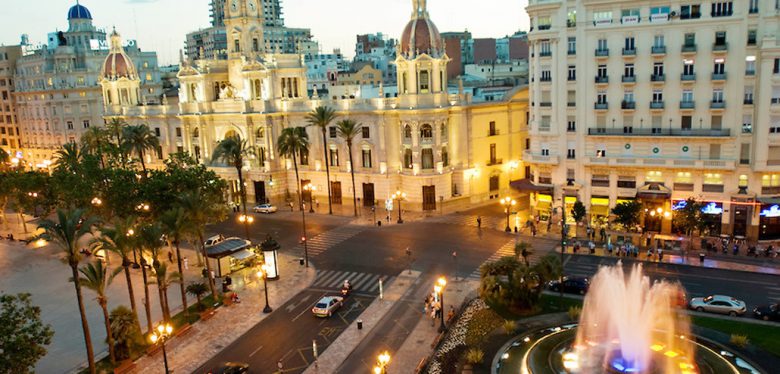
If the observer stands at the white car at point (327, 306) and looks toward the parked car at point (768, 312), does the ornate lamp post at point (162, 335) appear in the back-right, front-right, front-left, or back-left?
back-right

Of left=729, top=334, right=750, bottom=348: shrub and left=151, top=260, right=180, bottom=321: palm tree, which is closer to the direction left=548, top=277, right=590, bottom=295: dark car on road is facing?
the palm tree

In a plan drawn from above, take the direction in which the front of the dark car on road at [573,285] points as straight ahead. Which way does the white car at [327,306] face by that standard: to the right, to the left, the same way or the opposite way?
to the right

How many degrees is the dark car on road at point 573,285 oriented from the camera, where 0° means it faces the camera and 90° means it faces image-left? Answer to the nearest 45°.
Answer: approximately 90°
